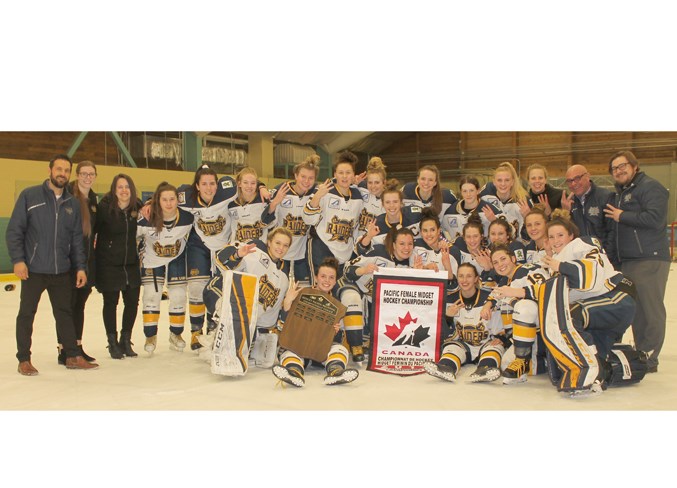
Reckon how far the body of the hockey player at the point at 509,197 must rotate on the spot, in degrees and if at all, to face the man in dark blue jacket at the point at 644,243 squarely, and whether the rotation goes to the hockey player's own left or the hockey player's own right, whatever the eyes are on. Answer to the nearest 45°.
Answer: approximately 90° to the hockey player's own left

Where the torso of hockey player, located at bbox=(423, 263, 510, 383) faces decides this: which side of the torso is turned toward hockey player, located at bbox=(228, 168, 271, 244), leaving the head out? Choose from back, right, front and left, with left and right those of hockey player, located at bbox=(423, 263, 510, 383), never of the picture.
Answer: right

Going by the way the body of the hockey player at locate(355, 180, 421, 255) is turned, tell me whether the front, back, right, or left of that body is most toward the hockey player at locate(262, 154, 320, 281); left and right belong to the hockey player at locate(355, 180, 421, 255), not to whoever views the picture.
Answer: right

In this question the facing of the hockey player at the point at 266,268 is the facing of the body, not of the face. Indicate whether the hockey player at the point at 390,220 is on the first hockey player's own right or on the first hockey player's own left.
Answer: on the first hockey player's own left

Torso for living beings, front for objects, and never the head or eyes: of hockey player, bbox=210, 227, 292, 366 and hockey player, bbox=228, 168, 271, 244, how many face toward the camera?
2

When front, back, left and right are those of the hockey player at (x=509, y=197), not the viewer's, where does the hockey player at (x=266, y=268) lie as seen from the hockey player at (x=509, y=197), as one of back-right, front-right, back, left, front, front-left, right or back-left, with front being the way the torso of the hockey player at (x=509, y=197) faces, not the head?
front-right

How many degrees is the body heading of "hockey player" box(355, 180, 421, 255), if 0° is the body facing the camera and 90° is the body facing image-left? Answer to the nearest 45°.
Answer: approximately 0°

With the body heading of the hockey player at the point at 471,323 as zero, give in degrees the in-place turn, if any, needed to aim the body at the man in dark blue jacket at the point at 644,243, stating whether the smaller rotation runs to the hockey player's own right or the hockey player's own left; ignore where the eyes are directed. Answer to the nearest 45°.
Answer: approximately 90° to the hockey player's own left

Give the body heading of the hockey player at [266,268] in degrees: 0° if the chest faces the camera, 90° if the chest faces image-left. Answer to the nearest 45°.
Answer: approximately 0°
